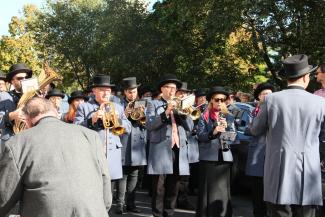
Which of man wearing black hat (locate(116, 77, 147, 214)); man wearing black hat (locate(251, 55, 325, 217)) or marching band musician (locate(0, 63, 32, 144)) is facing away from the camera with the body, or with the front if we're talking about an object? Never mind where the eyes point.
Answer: man wearing black hat (locate(251, 55, 325, 217))

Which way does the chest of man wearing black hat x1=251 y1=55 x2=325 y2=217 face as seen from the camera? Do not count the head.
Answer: away from the camera

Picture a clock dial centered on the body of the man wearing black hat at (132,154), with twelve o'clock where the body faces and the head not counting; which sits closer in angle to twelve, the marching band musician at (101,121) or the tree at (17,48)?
the marching band musician

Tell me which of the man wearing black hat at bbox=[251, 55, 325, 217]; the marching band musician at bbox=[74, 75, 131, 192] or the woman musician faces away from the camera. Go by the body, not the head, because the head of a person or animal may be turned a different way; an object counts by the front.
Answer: the man wearing black hat

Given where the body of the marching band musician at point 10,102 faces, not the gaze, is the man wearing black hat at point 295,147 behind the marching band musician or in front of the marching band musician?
in front

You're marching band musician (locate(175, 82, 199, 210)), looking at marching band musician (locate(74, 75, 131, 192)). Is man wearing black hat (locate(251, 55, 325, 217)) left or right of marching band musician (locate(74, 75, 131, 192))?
left

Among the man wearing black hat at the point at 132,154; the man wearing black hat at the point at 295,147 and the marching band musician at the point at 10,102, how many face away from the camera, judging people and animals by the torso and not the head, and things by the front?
1

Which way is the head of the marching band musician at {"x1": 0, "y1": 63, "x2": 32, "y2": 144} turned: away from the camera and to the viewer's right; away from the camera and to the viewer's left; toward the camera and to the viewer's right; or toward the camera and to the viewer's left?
toward the camera and to the viewer's right

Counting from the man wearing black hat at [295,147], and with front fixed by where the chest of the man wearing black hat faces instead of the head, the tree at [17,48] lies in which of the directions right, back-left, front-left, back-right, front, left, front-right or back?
front-left

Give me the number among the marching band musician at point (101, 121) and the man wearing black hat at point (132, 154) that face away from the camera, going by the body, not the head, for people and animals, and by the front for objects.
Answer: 0

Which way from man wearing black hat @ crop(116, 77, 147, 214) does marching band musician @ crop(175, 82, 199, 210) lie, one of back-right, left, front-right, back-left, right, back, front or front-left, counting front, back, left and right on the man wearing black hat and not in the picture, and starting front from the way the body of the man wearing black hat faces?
front-left

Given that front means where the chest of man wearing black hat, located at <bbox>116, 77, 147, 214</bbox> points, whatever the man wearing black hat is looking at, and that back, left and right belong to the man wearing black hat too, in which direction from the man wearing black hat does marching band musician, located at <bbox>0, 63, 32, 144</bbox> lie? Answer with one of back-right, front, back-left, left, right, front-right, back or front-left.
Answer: right

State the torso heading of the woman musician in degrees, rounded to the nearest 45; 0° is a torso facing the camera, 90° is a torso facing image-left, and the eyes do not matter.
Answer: approximately 315°
